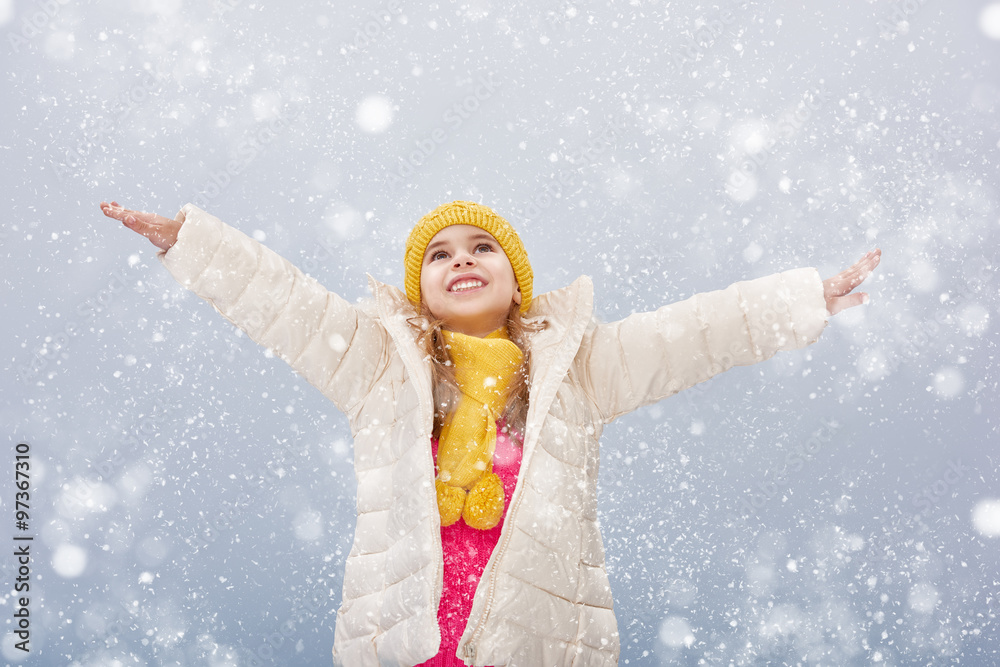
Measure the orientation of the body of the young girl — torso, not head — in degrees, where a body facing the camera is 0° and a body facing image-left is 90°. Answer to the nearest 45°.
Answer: approximately 0°
